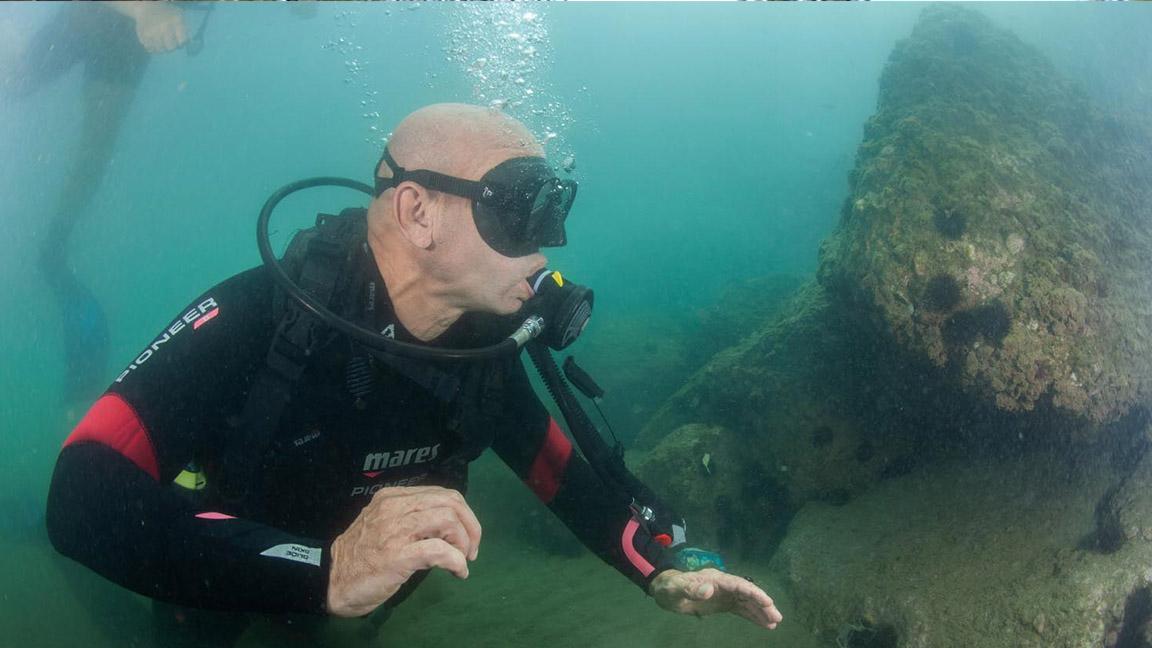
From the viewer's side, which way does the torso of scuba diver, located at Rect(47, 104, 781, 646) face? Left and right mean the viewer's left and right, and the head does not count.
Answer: facing the viewer and to the right of the viewer

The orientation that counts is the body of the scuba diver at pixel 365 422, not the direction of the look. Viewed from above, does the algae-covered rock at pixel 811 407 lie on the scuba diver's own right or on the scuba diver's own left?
on the scuba diver's own left

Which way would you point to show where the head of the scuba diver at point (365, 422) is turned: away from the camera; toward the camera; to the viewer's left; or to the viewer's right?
to the viewer's right
